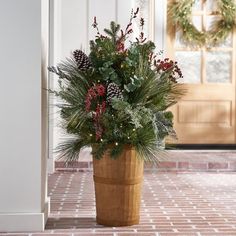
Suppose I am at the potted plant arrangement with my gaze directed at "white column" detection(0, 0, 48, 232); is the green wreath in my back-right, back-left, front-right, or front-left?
back-right

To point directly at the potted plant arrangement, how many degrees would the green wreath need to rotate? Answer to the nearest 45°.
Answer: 0° — it already faces it

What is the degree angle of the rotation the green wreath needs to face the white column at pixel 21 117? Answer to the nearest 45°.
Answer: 0° — it already faces it

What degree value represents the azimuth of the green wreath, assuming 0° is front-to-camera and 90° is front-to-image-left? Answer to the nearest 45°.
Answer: approximately 0°
